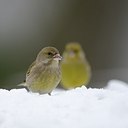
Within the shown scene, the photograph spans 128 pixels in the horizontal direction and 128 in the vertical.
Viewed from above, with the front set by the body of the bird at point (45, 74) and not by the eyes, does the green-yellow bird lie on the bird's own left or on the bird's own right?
on the bird's own left

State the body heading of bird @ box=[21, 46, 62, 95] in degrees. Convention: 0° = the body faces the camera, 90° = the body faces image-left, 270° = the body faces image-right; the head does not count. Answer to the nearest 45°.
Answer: approximately 315°

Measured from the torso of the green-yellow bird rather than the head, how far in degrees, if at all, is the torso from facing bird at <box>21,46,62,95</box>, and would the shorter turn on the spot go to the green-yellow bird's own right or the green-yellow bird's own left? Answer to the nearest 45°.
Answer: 0° — it already faces it

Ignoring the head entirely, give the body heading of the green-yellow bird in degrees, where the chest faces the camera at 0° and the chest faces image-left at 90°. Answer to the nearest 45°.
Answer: approximately 0°
